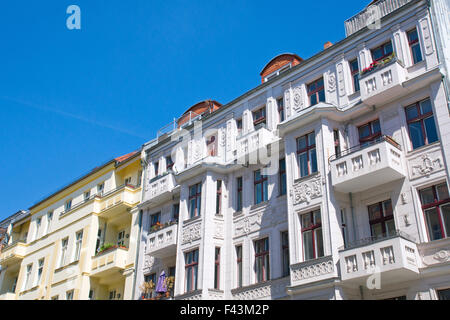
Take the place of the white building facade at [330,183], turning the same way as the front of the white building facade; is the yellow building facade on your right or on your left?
on your right

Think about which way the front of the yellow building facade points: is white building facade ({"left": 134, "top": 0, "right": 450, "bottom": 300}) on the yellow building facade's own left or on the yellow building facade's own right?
on the yellow building facade's own left

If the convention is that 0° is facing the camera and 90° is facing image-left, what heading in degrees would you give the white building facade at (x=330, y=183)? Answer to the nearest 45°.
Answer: approximately 45°

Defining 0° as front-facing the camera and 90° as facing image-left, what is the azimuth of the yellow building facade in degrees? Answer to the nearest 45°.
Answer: approximately 45°
